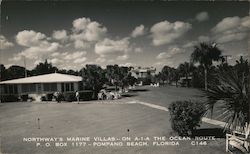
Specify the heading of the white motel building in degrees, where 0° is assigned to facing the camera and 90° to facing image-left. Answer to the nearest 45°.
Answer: approximately 0°

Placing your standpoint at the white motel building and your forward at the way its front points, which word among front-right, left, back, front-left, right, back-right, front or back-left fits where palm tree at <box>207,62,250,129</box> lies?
front-left

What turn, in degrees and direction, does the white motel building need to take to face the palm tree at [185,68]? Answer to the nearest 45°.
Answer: approximately 90° to its left
